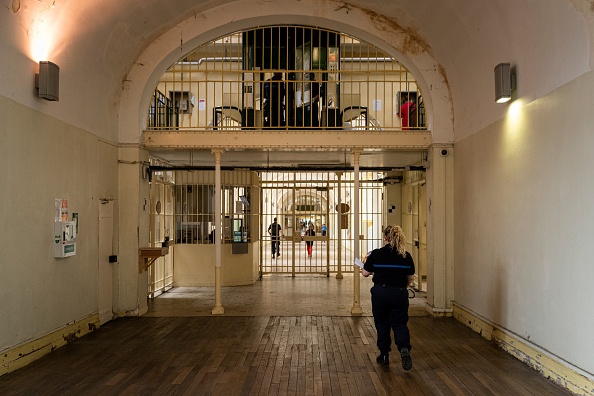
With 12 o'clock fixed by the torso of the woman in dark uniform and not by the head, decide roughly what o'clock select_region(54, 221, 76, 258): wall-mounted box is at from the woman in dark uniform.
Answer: The wall-mounted box is roughly at 9 o'clock from the woman in dark uniform.

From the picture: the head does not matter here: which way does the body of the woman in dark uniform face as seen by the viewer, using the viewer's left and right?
facing away from the viewer

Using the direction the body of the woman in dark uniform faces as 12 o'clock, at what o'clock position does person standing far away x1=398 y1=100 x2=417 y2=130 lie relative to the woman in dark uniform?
The person standing far away is roughly at 12 o'clock from the woman in dark uniform.

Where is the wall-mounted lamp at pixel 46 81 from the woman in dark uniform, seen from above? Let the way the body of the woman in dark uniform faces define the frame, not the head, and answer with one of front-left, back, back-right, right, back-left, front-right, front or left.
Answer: left

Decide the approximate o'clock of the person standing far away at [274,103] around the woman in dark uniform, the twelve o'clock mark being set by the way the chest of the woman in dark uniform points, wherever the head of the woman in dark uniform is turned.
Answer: The person standing far away is roughly at 11 o'clock from the woman in dark uniform.

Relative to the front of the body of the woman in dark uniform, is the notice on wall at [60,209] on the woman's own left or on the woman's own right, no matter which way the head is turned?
on the woman's own left

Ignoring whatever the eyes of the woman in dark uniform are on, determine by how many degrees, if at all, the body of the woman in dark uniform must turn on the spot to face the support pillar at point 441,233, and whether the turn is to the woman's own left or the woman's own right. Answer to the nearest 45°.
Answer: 0° — they already face it

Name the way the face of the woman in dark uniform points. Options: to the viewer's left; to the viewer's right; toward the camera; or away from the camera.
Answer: away from the camera

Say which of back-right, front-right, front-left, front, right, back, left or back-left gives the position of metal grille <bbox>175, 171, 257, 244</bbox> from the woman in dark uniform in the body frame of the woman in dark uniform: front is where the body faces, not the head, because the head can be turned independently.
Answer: front-left

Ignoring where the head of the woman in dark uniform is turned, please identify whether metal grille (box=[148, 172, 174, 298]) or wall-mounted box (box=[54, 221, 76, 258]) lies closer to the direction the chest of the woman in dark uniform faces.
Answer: the metal grille

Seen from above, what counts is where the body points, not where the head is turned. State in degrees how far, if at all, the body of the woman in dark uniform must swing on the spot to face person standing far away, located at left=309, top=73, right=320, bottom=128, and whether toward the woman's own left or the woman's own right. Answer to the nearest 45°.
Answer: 0° — they already face them
